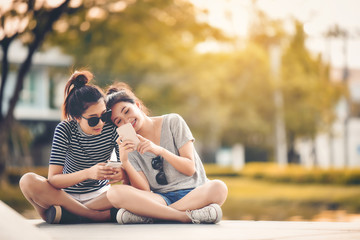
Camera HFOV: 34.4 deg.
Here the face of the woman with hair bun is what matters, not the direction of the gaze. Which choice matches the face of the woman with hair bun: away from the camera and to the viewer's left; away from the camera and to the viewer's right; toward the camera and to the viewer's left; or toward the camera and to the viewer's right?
toward the camera and to the viewer's right

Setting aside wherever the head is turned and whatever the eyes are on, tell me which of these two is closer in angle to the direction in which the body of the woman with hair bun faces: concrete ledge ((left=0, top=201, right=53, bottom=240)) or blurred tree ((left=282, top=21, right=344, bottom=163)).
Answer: the concrete ledge

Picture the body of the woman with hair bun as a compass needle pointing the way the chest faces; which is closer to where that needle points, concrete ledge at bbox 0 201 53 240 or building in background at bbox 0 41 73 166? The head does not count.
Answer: the concrete ledge

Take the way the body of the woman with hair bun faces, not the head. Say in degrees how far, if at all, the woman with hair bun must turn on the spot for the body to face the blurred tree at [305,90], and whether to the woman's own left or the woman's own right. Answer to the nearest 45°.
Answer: approximately 90° to the woman's own left

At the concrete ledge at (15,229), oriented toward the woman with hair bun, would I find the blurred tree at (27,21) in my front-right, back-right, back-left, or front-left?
front-left

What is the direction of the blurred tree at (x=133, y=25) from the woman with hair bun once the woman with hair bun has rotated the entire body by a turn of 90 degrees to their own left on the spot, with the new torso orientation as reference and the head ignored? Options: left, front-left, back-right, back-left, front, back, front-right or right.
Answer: front-left

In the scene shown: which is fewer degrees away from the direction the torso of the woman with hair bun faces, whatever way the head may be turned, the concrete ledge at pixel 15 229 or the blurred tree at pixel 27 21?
the concrete ledge

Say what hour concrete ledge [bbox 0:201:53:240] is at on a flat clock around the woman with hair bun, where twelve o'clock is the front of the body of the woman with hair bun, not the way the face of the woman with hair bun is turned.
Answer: The concrete ledge is roughly at 2 o'clock from the woman with hair bun.

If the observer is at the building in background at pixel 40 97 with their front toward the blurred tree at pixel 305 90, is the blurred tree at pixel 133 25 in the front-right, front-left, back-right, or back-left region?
front-right

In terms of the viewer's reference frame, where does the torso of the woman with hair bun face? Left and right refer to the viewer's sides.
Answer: facing the viewer and to the right of the viewer
